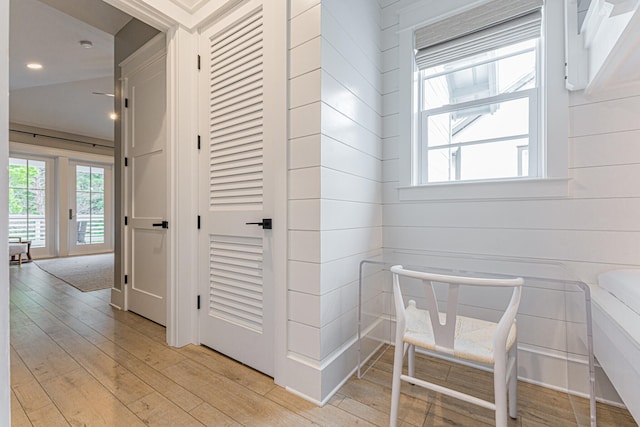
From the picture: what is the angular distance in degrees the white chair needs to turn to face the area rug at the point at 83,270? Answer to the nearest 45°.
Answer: approximately 90° to its left

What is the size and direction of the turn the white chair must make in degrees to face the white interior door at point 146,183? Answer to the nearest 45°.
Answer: approximately 90° to its left

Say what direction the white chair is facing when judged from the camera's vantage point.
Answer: facing away from the viewer
